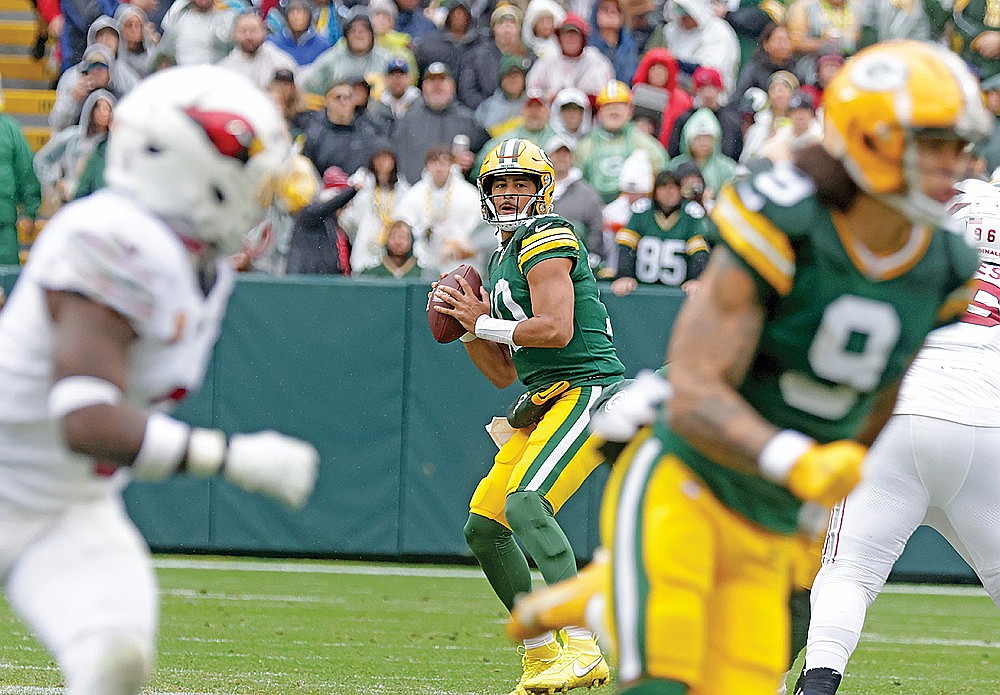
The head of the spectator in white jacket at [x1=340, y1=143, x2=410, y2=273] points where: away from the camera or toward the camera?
toward the camera

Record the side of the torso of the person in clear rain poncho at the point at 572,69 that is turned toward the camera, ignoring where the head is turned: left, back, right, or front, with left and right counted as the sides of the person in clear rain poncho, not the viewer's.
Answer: front

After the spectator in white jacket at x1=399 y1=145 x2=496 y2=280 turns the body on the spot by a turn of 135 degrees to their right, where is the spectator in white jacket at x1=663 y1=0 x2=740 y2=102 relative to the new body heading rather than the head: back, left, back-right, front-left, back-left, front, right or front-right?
right

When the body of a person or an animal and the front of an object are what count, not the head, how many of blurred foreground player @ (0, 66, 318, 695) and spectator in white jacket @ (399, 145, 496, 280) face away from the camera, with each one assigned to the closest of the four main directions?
0

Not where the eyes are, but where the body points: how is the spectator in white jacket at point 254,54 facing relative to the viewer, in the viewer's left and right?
facing the viewer

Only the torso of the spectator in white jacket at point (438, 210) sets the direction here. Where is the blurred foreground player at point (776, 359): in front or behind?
in front

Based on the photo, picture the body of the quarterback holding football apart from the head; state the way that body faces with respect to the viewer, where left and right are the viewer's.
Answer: facing the viewer and to the left of the viewer

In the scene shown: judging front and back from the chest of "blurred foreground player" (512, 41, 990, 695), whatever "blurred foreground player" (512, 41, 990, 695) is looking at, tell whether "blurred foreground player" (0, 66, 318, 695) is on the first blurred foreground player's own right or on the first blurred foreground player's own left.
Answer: on the first blurred foreground player's own right

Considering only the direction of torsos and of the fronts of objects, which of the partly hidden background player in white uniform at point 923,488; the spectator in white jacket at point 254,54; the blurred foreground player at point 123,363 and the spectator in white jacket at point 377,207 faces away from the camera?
the partly hidden background player in white uniform at point 923,488

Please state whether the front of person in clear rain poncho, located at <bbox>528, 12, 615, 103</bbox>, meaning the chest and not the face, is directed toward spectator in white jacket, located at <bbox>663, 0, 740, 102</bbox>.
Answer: no

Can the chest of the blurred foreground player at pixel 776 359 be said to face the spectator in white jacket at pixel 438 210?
no

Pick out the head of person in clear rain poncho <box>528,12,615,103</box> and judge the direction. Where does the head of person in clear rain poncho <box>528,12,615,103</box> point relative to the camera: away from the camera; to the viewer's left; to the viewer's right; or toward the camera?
toward the camera

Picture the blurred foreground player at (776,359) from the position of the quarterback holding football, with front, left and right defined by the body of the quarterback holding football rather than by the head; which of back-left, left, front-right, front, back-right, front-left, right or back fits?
front-left

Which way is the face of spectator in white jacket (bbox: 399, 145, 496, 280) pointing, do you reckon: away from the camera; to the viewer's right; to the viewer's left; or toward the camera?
toward the camera

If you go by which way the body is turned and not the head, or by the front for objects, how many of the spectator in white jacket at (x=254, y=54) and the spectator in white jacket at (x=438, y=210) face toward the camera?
2

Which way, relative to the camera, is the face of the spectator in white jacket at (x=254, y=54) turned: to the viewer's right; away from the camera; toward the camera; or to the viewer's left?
toward the camera
